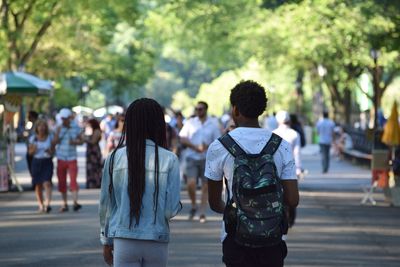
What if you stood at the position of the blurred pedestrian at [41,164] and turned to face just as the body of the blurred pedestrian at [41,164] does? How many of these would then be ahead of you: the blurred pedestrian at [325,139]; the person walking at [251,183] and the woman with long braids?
2

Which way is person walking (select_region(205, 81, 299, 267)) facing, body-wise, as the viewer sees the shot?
away from the camera

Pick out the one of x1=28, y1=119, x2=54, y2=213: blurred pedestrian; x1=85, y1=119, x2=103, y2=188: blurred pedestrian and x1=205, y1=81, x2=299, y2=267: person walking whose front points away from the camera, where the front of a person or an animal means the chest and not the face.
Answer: the person walking

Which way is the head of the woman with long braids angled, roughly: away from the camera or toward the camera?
away from the camera

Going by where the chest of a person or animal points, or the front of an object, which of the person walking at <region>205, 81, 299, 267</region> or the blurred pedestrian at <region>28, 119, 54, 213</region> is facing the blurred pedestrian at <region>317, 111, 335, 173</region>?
the person walking

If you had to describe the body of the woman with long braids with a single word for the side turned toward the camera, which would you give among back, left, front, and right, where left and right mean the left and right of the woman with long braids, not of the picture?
back

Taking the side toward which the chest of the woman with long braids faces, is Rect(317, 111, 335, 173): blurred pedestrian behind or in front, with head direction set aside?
in front

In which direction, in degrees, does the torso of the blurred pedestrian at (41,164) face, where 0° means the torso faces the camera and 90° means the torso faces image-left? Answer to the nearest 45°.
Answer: approximately 0°
